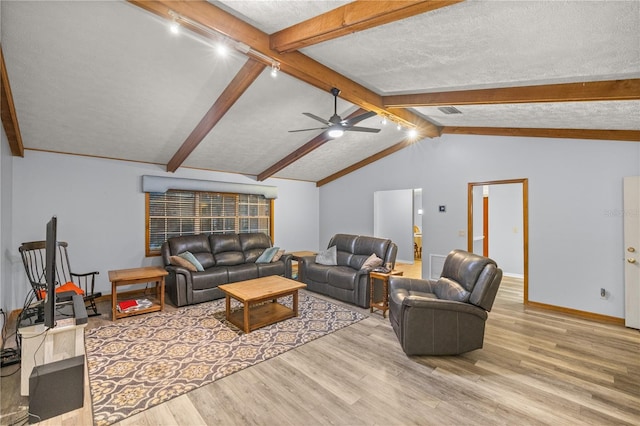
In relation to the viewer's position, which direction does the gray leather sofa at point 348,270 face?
facing the viewer and to the left of the viewer

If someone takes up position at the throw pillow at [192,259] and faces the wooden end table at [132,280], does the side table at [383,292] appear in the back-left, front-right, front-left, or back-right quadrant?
back-left

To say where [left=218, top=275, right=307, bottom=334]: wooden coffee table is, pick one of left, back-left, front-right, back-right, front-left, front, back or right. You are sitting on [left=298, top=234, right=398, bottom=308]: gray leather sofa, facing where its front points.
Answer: front

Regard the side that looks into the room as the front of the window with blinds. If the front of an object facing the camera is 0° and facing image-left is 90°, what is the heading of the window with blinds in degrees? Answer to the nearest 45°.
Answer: approximately 315°

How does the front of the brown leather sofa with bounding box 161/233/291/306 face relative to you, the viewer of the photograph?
facing the viewer and to the right of the viewer

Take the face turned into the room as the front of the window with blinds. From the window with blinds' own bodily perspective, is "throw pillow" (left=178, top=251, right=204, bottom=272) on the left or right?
on its right

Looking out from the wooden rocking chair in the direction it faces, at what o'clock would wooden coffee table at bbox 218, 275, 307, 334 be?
The wooden coffee table is roughly at 12 o'clock from the wooden rocking chair.

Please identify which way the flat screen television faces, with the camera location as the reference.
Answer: facing to the right of the viewer

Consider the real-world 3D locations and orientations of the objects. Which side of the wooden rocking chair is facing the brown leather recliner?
front

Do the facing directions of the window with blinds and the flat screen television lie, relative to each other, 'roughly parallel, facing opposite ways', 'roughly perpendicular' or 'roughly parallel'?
roughly perpendicular

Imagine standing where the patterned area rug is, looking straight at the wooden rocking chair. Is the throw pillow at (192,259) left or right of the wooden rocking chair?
right

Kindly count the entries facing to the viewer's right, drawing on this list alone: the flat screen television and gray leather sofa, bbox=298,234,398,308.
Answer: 1
